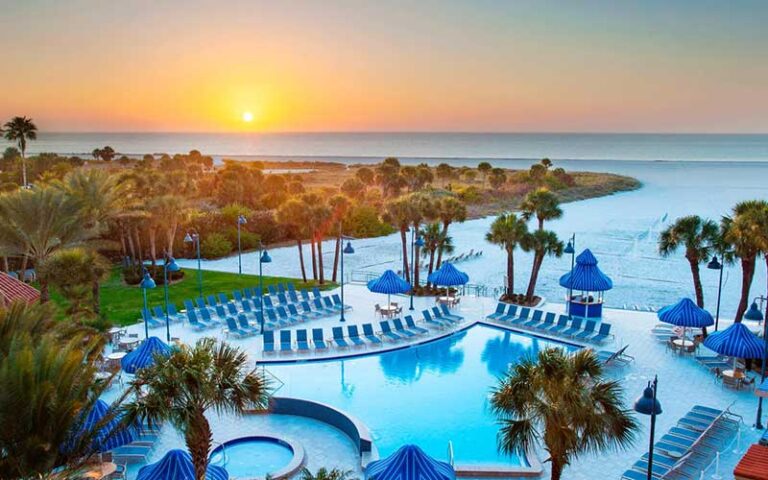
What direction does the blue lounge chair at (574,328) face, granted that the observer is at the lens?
facing the viewer and to the left of the viewer

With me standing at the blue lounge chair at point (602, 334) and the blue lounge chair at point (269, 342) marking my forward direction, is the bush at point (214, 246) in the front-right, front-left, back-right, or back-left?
front-right

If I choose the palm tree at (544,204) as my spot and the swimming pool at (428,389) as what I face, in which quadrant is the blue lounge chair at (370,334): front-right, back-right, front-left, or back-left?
front-right

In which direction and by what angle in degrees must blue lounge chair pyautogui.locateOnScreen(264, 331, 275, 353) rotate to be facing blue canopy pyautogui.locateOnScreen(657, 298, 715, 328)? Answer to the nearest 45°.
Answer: approximately 90° to its left

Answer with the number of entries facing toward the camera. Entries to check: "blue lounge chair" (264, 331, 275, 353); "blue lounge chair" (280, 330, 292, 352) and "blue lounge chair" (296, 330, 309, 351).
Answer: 3

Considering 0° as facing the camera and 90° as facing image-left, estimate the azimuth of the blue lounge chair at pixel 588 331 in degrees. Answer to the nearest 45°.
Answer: approximately 45°

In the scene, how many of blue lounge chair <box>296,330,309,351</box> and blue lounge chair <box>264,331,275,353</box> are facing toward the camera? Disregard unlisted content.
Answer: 2

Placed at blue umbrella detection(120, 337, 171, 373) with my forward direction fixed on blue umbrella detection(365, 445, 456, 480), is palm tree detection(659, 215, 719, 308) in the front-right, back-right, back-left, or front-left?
front-left

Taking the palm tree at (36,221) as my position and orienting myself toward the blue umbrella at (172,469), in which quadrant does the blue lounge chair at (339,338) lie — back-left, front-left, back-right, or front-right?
front-left

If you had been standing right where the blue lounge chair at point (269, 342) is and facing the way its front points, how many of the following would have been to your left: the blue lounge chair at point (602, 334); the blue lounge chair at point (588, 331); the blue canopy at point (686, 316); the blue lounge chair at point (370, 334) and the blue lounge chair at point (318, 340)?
5

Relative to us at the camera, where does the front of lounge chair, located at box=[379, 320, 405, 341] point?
facing the viewer and to the right of the viewer

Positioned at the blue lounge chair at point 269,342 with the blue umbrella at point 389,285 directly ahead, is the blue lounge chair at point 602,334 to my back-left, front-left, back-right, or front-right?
front-right

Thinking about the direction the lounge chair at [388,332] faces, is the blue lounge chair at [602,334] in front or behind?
in front

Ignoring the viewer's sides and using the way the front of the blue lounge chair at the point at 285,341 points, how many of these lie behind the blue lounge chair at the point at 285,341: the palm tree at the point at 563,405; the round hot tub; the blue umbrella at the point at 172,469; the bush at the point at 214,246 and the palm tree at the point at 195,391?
1

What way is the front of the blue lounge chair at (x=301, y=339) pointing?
toward the camera

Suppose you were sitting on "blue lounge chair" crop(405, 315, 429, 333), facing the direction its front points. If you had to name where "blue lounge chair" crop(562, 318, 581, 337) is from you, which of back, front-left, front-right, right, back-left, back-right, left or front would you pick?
front-left
